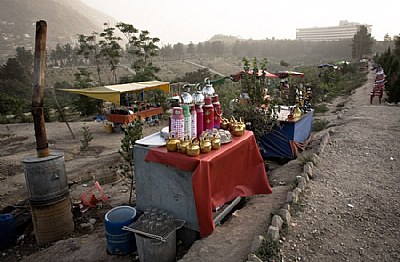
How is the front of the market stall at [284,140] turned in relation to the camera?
facing the viewer and to the right of the viewer

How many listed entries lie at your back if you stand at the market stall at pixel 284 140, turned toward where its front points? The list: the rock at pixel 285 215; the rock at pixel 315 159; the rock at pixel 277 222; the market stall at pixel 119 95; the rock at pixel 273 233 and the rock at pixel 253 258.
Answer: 1

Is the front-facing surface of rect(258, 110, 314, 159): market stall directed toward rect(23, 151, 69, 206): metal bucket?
no

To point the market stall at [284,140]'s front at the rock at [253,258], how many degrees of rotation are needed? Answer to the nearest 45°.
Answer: approximately 45° to its right

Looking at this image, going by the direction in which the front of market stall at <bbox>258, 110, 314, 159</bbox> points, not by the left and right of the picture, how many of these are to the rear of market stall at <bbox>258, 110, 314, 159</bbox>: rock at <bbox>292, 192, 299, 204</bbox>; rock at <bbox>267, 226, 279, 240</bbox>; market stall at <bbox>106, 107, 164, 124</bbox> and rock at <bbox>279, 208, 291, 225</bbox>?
1

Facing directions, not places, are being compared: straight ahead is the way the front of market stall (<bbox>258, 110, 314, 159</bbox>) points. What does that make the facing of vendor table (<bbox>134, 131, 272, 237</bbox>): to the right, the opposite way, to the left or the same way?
the same way

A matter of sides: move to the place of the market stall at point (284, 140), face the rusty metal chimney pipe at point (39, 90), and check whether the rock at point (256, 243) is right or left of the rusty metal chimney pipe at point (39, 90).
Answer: left

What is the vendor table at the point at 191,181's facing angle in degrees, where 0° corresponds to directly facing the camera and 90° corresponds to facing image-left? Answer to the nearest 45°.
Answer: approximately 315°

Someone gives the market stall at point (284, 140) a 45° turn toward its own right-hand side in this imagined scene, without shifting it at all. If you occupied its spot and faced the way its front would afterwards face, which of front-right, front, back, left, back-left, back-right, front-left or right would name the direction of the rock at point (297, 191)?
front

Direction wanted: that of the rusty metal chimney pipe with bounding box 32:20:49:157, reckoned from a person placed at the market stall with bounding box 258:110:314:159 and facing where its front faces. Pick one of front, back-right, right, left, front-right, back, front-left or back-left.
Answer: right

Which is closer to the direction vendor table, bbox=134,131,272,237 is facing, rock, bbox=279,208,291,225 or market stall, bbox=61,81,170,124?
the rock

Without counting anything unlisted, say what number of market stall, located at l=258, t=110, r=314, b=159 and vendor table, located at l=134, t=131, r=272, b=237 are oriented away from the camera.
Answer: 0

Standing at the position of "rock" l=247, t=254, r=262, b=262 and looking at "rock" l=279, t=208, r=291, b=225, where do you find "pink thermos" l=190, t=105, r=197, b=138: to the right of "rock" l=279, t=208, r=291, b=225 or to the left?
left
